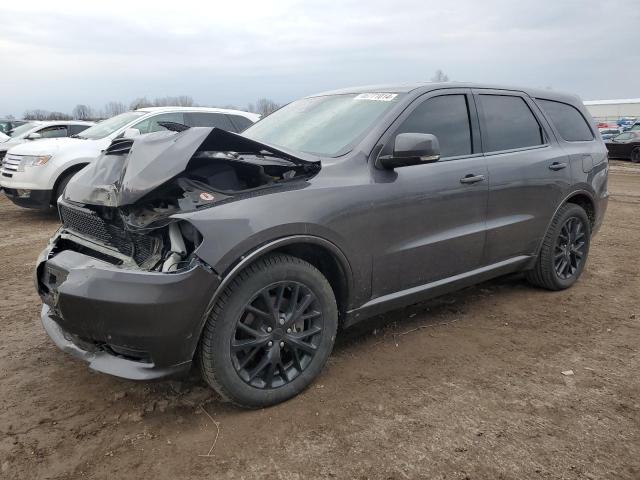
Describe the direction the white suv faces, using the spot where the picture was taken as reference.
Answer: facing the viewer and to the left of the viewer

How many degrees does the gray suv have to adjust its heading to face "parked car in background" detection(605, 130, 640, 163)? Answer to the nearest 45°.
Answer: approximately 180°

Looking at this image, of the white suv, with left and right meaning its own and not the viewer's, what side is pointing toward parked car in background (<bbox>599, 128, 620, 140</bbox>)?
back

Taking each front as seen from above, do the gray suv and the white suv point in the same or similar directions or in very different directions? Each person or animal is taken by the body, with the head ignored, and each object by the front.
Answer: same or similar directions

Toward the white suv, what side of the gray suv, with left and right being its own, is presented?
right

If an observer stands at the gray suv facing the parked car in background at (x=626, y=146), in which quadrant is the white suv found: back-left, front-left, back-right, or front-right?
front-left

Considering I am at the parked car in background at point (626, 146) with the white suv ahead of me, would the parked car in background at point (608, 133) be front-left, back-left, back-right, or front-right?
back-right

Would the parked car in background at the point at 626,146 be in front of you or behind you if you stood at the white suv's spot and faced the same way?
behind

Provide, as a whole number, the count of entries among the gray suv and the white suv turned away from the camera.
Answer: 0

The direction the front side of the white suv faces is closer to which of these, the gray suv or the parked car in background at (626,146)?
the gray suv

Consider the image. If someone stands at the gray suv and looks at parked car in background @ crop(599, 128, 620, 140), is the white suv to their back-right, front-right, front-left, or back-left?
front-left
